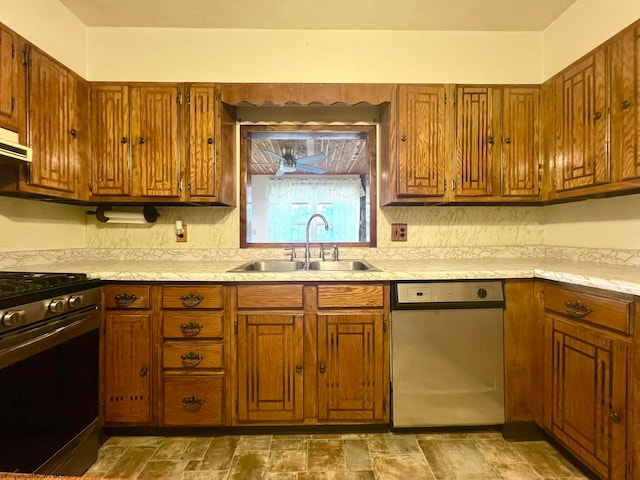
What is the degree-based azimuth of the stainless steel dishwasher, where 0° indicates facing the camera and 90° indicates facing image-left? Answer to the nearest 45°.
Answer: approximately 0°

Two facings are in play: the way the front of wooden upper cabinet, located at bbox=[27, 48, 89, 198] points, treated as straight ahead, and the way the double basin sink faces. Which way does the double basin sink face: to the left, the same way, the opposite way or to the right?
to the right

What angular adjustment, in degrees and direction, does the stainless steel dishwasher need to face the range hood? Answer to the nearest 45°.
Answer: approximately 45° to its right

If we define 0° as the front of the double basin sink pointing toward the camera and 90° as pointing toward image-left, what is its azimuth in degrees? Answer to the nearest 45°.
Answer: approximately 0°

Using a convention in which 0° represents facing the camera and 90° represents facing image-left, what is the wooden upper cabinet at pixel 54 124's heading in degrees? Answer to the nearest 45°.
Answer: approximately 315°

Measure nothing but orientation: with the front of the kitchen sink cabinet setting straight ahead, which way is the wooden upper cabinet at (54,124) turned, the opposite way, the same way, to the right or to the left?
to the left

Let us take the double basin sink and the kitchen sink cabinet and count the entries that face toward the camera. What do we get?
2

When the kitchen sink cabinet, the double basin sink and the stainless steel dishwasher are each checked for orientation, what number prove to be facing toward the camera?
3

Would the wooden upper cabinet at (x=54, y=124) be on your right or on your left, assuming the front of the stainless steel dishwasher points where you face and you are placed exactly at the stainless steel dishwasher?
on your right

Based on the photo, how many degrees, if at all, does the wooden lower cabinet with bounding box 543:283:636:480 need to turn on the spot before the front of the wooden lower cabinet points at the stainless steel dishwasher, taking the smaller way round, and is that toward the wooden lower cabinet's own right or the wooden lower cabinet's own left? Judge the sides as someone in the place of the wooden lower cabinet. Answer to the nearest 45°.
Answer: approximately 45° to the wooden lower cabinet's own right

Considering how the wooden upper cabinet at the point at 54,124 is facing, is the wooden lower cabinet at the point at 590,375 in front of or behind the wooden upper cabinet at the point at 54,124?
in front

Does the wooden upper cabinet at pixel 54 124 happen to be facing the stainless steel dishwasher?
yes
